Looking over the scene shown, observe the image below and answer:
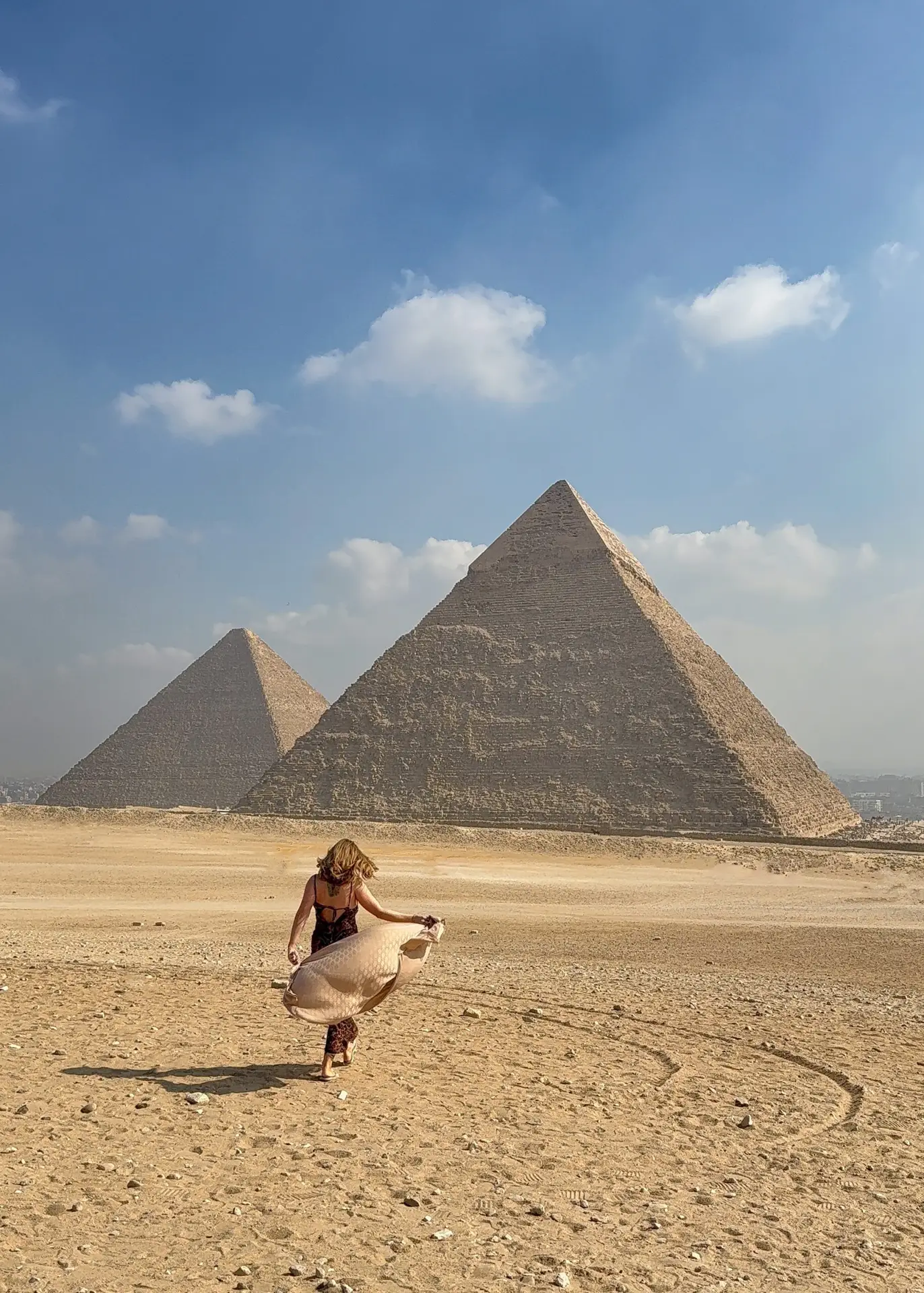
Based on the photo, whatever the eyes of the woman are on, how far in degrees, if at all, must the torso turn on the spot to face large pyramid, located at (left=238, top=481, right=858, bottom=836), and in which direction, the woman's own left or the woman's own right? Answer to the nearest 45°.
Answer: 0° — they already face it

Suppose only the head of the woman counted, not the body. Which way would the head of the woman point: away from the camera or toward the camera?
away from the camera

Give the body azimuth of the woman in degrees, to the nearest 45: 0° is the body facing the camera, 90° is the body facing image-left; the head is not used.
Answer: approximately 180°
